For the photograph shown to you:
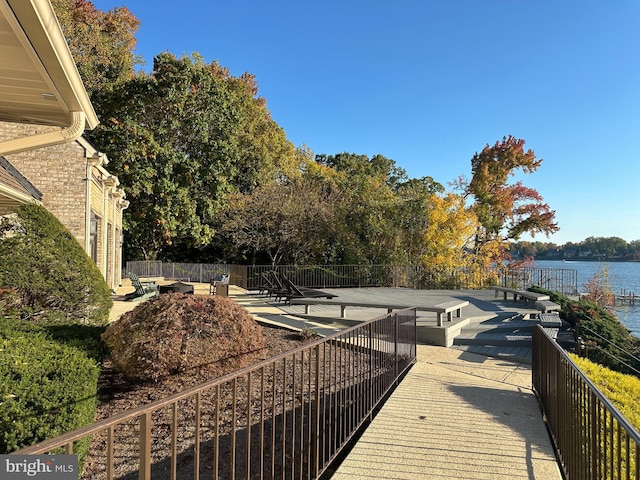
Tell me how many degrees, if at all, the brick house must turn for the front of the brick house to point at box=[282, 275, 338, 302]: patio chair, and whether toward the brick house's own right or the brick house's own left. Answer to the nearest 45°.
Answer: approximately 45° to the brick house's own left

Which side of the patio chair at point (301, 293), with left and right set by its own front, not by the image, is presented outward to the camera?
right

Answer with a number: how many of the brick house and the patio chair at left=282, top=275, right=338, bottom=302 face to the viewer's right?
2

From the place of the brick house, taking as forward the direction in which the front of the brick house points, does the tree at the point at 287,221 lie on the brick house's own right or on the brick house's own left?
on the brick house's own left

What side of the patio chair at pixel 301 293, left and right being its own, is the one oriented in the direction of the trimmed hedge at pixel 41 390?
right

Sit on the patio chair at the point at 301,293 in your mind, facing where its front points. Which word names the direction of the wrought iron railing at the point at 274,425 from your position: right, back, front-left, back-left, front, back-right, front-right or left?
right

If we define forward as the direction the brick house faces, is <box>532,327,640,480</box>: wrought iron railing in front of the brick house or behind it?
in front

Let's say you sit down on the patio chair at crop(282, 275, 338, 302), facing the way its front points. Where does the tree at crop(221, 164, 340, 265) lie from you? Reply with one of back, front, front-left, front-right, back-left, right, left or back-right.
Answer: left

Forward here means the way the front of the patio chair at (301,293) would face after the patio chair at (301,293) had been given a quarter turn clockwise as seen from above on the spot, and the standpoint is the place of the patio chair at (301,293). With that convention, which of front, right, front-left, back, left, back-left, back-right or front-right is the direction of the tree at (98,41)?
back-right

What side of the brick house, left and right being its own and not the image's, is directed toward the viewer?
right

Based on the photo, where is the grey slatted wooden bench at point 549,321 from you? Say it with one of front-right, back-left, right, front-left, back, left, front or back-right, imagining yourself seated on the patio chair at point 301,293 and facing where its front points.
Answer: front-right
